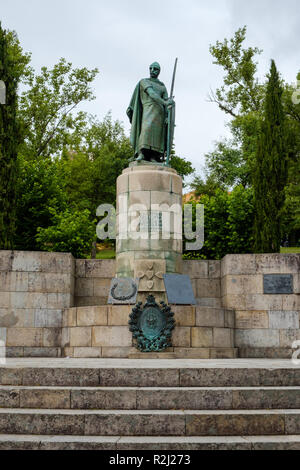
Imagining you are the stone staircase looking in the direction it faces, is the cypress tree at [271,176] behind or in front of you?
behind

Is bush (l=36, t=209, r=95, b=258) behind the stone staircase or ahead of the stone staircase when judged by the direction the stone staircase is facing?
behind

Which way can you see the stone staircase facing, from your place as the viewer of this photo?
facing the viewer

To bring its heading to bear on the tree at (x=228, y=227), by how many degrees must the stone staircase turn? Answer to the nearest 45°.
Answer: approximately 180°

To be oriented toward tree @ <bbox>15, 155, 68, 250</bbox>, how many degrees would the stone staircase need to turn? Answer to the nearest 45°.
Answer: approximately 180°

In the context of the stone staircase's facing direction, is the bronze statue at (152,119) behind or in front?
behind
